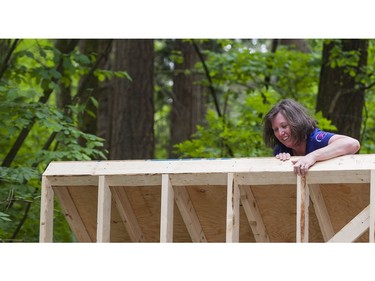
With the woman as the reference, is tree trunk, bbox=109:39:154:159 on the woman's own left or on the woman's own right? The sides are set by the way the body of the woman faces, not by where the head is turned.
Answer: on the woman's own right

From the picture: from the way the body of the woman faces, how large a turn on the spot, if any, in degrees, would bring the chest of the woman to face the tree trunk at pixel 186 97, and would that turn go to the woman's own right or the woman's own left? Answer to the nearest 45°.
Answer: approximately 135° to the woman's own right

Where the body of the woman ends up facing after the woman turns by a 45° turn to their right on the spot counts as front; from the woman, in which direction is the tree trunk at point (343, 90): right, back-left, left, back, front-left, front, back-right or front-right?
right

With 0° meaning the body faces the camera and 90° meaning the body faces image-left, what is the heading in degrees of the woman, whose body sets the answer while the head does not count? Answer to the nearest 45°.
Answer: approximately 45°
